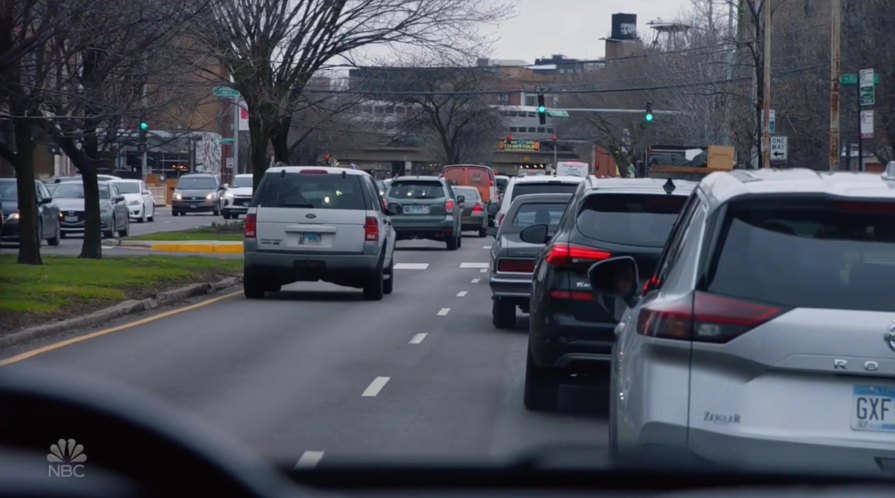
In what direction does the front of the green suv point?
away from the camera

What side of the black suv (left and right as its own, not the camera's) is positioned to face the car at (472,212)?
front

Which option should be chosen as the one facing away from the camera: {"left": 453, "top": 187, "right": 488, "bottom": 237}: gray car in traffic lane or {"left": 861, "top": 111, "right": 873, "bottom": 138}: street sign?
the gray car in traffic lane

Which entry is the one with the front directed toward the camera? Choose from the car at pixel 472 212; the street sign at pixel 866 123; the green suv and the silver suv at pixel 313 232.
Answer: the street sign

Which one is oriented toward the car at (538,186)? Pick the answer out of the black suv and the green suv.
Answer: the black suv

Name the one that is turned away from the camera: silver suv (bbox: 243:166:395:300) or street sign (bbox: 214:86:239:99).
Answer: the silver suv

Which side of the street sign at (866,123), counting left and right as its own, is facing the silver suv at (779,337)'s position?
front

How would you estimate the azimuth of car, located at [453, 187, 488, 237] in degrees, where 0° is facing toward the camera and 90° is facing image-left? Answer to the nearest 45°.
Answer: approximately 180°

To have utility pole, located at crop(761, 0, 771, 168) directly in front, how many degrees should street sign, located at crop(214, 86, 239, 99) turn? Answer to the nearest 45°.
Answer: approximately 90° to its left

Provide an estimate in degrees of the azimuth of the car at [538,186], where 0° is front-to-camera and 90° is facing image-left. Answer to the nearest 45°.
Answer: approximately 180°

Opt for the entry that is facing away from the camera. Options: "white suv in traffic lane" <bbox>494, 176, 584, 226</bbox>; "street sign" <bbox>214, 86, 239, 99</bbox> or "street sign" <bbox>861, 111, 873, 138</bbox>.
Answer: the white suv in traffic lane

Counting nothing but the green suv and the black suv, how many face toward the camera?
0

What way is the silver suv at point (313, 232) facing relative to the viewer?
away from the camera

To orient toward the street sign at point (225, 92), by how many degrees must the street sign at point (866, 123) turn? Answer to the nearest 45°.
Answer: approximately 90° to its right

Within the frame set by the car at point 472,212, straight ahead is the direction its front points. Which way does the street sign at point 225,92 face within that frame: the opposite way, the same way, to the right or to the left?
the opposite way
